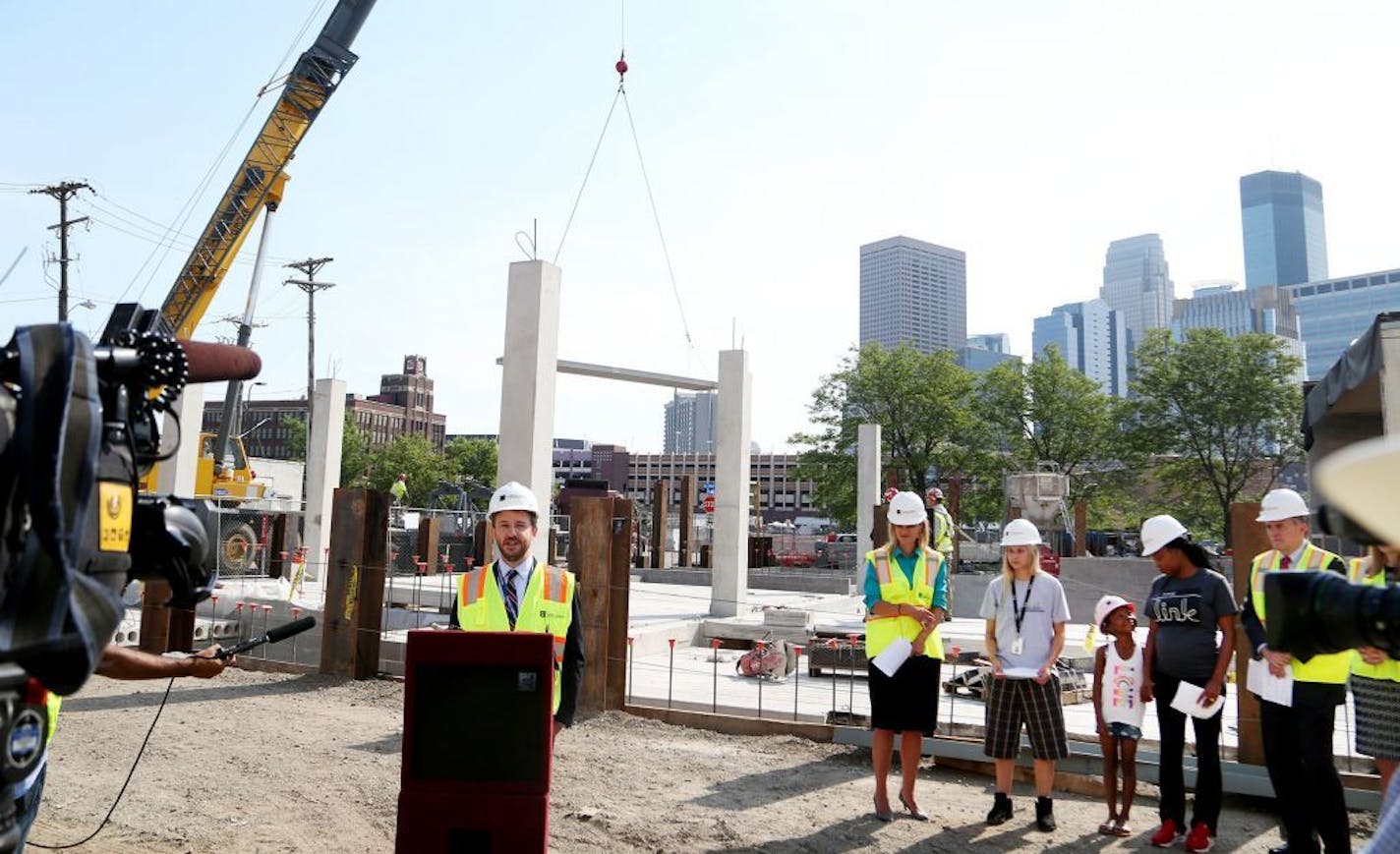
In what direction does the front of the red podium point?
toward the camera

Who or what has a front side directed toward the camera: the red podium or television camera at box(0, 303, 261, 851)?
the red podium

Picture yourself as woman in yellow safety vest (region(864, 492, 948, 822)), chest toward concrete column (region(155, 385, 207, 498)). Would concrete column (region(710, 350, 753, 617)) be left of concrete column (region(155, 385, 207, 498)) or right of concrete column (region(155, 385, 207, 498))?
right

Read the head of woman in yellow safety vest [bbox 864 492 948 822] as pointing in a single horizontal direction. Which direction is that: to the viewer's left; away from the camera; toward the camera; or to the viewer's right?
toward the camera

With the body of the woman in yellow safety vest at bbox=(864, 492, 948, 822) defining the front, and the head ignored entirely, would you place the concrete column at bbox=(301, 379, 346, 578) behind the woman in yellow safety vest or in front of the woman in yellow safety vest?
behind

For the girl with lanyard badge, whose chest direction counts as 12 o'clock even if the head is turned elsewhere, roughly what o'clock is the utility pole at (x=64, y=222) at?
The utility pole is roughly at 4 o'clock from the girl with lanyard badge.

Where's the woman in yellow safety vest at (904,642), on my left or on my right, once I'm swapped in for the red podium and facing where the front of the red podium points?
on my left

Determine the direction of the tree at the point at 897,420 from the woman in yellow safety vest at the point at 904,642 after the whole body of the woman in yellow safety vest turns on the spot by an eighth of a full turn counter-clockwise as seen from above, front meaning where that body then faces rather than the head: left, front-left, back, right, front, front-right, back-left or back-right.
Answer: back-left

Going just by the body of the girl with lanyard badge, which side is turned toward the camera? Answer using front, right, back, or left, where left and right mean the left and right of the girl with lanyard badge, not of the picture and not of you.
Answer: front

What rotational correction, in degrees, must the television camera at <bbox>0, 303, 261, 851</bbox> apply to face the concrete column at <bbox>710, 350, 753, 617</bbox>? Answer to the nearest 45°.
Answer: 0° — it already faces it

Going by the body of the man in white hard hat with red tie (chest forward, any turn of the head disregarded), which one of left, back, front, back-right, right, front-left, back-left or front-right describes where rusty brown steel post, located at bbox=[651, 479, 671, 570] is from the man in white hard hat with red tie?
right

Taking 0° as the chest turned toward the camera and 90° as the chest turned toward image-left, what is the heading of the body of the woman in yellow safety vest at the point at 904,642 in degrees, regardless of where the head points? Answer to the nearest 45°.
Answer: approximately 0°

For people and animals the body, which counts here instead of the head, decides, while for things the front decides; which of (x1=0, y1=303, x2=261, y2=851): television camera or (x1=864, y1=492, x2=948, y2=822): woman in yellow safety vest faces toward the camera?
the woman in yellow safety vest

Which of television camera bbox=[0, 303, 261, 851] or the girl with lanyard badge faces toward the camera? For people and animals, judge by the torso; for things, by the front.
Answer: the girl with lanyard badge

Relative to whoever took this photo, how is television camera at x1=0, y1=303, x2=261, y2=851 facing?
facing away from the viewer and to the right of the viewer

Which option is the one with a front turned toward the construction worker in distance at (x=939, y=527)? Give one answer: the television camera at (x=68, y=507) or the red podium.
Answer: the television camera

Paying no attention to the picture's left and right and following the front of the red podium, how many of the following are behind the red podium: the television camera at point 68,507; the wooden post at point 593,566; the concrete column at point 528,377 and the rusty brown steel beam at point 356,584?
3

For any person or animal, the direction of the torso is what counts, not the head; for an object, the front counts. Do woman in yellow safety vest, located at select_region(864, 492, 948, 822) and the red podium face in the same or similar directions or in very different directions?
same or similar directions

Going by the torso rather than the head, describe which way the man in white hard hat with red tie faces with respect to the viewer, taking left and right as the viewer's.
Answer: facing the viewer and to the left of the viewer

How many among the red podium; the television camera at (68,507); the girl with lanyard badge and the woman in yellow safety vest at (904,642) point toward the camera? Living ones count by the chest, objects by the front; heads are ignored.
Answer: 3
